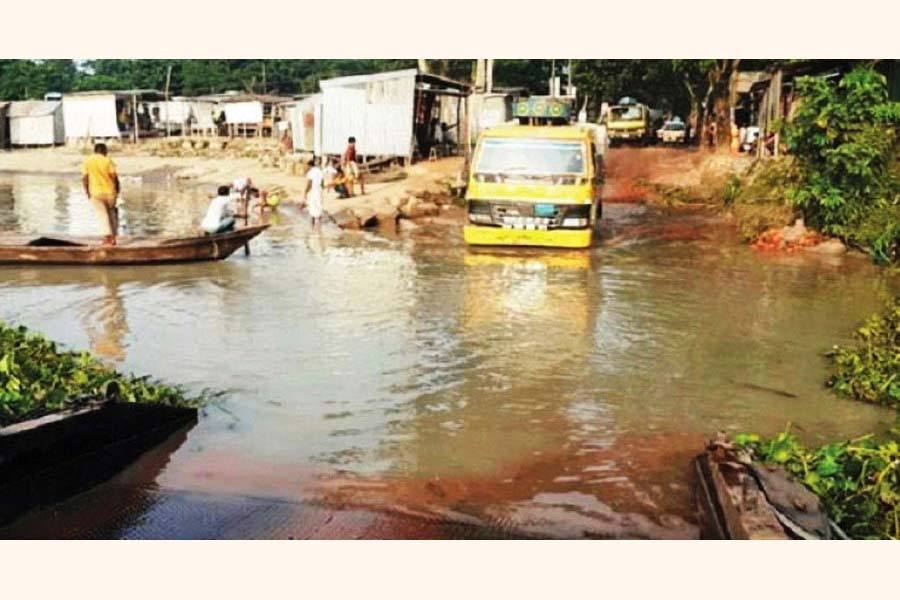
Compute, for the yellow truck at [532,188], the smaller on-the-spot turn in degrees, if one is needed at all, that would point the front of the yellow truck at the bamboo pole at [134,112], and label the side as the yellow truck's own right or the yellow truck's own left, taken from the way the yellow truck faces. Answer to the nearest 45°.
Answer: approximately 135° to the yellow truck's own right

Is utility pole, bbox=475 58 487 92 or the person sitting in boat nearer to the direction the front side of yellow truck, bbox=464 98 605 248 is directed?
the person sitting in boat

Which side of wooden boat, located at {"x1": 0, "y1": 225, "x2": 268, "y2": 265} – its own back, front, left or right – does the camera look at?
right

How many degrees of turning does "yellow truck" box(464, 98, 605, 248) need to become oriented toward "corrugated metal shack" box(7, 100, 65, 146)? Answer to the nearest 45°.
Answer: approximately 135° to its right

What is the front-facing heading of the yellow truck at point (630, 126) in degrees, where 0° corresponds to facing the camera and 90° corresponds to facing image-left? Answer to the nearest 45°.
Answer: approximately 0°

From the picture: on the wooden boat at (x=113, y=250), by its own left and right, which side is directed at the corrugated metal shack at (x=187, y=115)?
left

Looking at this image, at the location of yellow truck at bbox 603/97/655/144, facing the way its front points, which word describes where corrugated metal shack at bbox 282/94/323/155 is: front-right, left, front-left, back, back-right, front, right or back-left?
front-right
